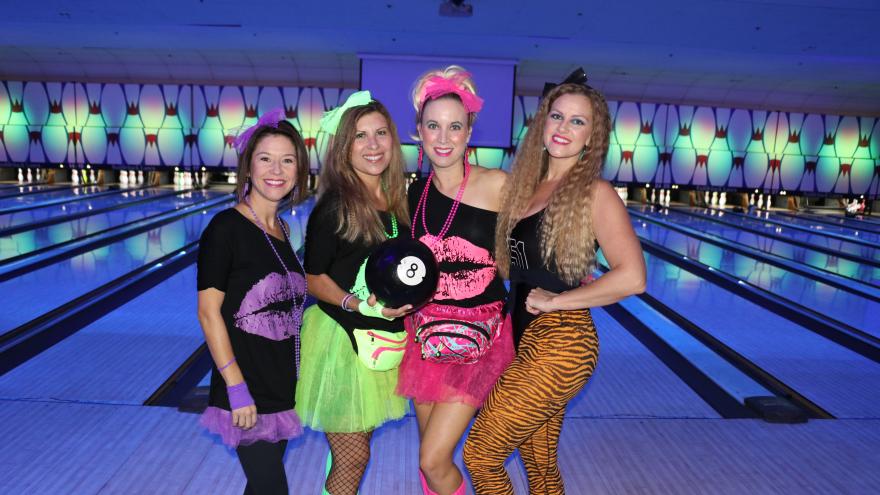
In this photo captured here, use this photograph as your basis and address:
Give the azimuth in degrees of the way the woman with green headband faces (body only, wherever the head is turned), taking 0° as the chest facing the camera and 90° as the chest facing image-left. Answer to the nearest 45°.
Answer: approximately 315°

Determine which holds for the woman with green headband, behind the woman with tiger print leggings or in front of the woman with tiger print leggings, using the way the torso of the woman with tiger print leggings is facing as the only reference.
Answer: in front

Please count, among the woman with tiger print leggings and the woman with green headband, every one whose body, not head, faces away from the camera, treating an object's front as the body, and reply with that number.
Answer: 0

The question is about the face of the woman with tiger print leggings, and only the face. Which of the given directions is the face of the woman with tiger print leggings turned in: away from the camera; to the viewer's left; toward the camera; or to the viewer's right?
toward the camera

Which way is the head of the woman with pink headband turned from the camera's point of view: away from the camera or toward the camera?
toward the camera

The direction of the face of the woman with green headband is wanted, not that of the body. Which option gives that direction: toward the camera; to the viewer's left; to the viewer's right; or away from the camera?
toward the camera

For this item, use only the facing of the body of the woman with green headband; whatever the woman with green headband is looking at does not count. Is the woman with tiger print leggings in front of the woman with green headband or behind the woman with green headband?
in front
